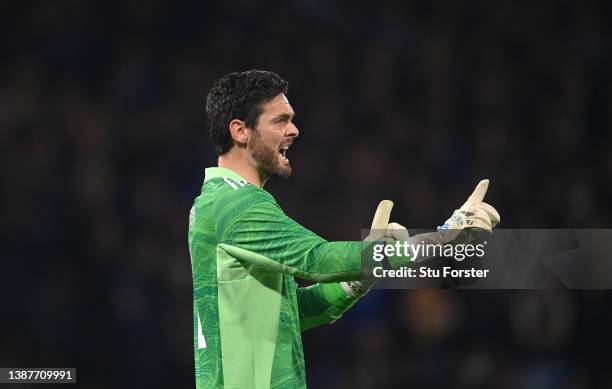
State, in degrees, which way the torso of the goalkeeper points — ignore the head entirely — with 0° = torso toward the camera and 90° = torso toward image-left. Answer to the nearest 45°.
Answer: approximately 270°

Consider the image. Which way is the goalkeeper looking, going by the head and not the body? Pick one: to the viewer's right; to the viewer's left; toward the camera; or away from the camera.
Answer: to the viewer's right
